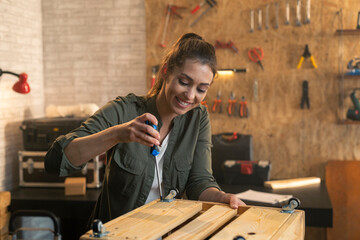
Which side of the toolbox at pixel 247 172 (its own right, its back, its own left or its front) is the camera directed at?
front

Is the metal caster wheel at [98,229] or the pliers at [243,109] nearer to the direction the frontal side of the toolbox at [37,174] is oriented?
the metal caster wheel

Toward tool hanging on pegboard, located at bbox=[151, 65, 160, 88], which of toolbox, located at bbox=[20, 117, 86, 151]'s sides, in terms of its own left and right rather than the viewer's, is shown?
left

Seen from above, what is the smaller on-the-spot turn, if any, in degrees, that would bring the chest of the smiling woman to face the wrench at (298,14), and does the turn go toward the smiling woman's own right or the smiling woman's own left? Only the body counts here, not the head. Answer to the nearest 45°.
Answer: approximately 90° to the smiling woman's own left

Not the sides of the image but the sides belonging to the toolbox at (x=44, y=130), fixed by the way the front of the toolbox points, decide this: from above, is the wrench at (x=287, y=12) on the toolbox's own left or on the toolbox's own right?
on the toolbox's own left

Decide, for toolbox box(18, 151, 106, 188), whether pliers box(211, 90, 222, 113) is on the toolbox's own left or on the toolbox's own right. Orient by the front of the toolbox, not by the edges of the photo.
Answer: on the toolbox's own left

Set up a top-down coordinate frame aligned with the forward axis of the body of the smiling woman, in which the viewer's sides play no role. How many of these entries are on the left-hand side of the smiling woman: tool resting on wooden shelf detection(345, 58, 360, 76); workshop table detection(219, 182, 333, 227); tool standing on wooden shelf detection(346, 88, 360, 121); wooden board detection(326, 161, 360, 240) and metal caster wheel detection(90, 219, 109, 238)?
4

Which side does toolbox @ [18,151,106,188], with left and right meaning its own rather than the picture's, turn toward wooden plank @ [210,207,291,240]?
front

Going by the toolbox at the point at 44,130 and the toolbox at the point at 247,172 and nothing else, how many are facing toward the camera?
2

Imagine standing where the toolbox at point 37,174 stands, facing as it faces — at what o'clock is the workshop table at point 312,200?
The workshop table is roughly at 10 o'clock from the toolbox.

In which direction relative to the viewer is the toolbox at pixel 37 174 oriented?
toward the camera

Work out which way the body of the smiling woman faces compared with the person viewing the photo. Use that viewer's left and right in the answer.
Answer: facing the viewer and to the right of the viewer

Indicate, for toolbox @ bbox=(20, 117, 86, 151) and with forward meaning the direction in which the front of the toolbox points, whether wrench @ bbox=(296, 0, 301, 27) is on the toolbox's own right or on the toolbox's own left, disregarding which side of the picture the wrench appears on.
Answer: on the toolbox's own left
